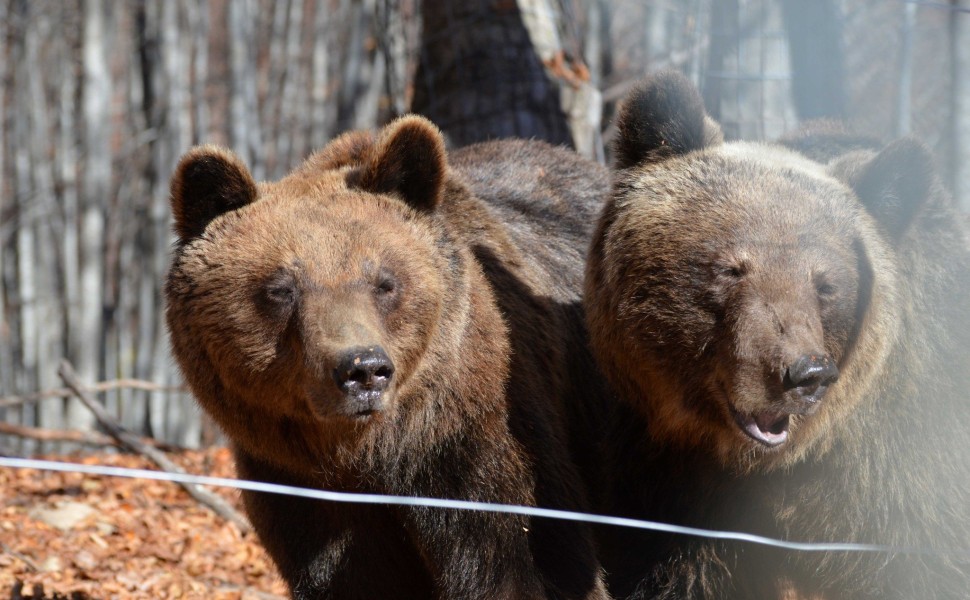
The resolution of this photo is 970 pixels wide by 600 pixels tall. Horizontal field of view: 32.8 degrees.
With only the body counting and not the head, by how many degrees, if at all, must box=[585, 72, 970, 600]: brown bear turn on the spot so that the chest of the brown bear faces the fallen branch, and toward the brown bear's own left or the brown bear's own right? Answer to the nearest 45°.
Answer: approximately 135° to the brown bear's own right

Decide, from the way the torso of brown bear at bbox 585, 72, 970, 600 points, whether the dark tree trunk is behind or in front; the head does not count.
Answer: behind

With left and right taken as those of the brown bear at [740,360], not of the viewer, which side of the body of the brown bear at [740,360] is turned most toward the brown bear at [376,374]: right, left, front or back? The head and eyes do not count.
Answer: right

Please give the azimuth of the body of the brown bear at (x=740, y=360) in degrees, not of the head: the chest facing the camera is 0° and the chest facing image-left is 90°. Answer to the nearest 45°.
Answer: approximately 0°

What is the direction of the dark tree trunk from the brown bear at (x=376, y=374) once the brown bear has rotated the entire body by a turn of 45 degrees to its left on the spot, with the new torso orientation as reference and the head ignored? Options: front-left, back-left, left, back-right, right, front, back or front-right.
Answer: back

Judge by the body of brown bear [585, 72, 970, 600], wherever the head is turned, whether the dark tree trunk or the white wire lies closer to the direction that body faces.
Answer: the white wire

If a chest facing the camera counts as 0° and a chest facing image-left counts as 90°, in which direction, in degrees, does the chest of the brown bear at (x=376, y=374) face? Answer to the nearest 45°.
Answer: approximately 45°
